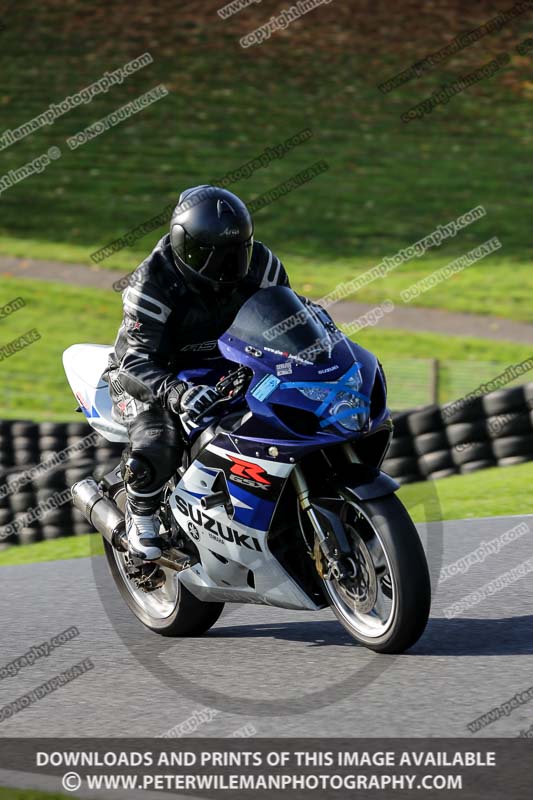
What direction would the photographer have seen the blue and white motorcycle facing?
facing the viewer and to the right of the viewer

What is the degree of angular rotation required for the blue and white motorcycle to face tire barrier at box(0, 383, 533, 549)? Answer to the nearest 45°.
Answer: approximately 135° to its left
